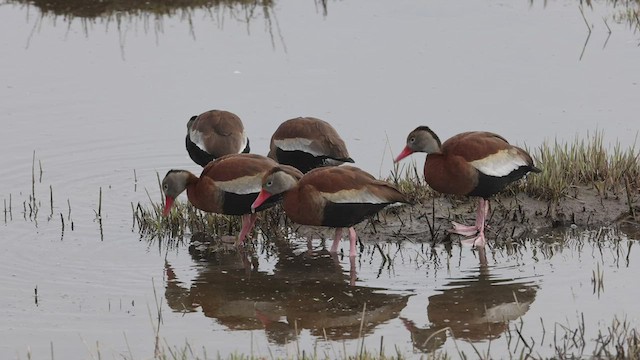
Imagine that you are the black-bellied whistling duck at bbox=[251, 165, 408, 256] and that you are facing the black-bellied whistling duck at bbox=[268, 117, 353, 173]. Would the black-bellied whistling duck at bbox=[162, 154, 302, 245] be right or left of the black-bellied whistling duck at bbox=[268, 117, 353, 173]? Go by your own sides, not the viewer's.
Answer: left

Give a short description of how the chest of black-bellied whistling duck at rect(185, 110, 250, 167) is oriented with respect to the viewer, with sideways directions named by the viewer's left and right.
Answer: facing away from the viewer

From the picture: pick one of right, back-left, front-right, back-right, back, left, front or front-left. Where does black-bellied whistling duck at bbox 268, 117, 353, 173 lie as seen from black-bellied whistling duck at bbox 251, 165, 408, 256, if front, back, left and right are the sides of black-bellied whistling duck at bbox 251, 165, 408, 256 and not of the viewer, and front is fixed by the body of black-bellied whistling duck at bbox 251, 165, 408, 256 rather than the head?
right

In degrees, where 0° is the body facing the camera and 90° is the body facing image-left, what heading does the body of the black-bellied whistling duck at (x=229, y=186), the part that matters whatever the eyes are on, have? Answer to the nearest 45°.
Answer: approximately 90°

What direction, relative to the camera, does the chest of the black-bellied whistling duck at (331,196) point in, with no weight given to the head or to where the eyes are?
to the viewer's left

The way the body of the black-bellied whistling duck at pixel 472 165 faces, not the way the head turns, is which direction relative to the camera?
to the viewer's left

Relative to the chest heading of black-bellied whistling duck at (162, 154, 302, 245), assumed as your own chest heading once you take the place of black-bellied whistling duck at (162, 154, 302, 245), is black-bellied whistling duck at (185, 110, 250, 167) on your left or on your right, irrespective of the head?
on your right
